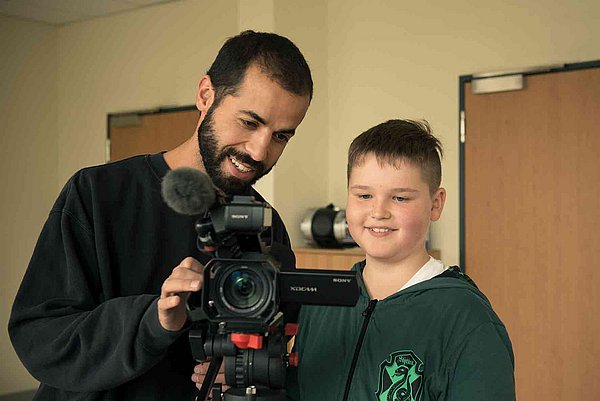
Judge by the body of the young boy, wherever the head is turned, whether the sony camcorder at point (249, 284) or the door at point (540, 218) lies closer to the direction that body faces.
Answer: the sony camcorder

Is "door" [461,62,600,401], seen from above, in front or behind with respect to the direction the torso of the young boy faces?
behind

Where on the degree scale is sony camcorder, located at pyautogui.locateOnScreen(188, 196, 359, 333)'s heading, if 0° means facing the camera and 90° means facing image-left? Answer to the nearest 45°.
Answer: approximately 0°

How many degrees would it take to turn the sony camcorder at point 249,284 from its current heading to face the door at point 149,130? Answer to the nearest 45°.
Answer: approximately 180°

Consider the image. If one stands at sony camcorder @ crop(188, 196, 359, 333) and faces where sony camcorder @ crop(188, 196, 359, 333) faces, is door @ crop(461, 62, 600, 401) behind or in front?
behind
